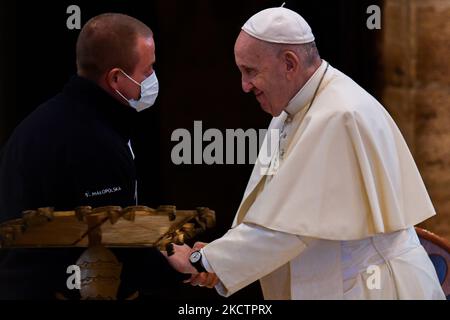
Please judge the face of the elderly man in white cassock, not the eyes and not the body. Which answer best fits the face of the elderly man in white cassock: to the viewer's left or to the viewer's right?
to the viewer's left

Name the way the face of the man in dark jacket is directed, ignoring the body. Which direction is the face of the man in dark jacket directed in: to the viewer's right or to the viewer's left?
to the viewer's right

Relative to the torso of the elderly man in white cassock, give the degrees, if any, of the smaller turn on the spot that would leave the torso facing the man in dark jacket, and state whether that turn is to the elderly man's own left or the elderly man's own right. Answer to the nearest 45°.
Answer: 0° — they already face them

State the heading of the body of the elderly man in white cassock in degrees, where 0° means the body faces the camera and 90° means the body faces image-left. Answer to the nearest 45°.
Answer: approximately 90°
